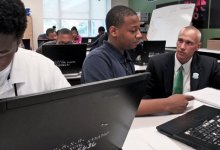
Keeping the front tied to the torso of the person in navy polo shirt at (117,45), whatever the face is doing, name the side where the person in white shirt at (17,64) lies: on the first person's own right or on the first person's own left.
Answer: on the first person's own right

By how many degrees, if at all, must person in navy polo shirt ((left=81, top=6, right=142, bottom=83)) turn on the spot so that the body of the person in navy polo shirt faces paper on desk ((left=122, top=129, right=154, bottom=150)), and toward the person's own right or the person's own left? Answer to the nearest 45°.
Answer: approximately 45° to the person's own right

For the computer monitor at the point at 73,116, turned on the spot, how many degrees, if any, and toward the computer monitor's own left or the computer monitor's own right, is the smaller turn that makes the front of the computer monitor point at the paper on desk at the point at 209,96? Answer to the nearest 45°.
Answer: approximately 90° to the computer monitor's own right

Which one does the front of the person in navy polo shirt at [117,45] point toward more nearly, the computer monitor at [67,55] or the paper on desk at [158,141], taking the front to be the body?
the paper on desk

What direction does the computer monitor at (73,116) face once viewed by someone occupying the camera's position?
facing away from the viewer and to the left of the viewer

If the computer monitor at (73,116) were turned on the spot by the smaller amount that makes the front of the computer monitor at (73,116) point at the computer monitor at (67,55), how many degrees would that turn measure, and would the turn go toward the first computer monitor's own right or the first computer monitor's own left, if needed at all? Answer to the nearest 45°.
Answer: approximately 45° to the first computer monitor's own right

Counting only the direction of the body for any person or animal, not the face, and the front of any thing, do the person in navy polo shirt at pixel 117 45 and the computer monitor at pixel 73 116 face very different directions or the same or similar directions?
very different directions

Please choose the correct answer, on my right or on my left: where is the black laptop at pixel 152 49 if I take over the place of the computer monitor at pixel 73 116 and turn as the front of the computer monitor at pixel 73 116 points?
on my right
